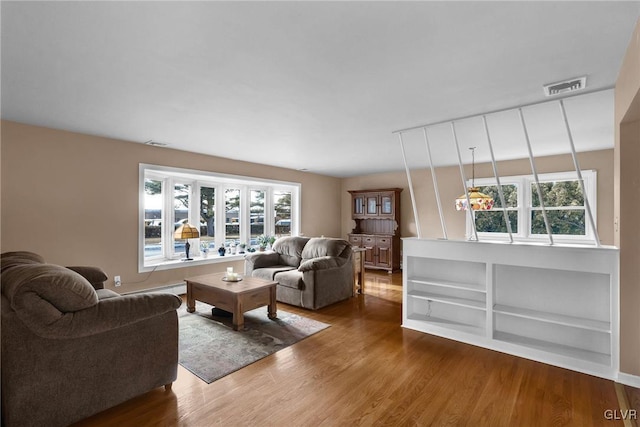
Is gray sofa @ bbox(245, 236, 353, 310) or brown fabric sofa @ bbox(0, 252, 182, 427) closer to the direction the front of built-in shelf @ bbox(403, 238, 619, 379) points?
the brown fabric sofa

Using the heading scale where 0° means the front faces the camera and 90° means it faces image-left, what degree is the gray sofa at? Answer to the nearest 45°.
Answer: approximately 45°

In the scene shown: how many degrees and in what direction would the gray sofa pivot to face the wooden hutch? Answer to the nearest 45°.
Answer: approximately 180°

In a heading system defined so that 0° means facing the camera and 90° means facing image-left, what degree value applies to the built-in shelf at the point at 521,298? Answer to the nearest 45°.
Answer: approximately 45°

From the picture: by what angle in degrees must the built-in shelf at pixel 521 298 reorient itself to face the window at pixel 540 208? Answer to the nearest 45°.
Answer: approximately 135° to its right

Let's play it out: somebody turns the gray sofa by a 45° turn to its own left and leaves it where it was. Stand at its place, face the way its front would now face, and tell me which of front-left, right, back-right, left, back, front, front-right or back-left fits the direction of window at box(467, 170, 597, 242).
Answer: left

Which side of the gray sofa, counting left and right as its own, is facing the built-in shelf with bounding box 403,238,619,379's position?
left

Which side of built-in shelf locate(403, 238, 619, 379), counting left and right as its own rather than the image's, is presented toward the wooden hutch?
right
